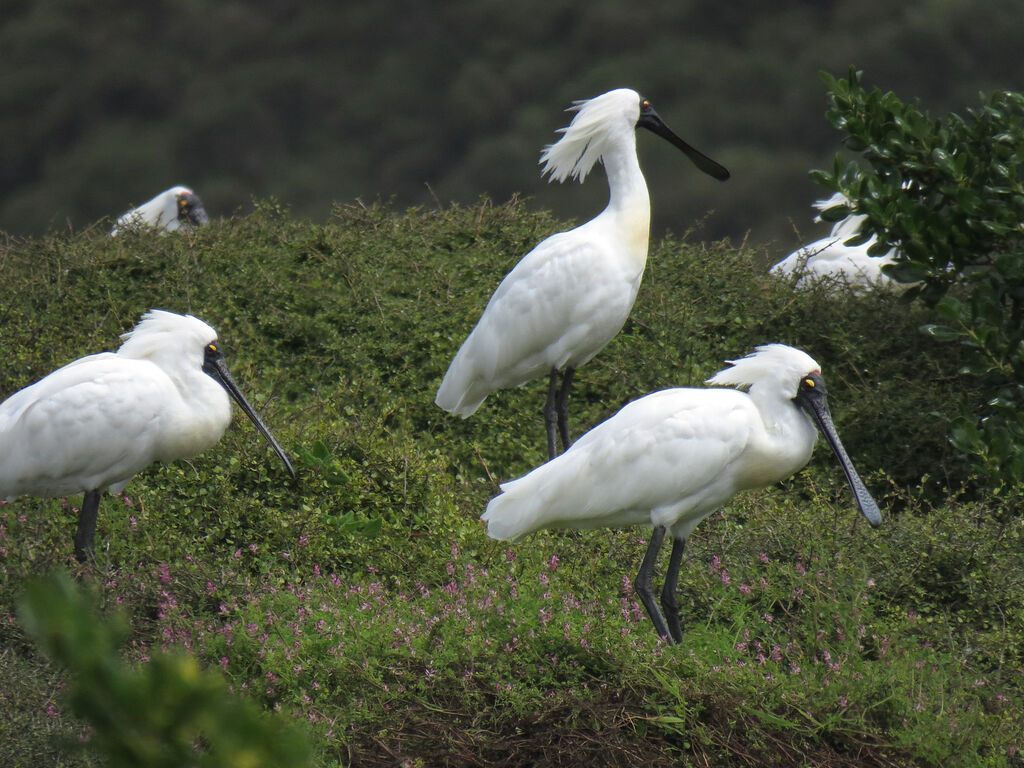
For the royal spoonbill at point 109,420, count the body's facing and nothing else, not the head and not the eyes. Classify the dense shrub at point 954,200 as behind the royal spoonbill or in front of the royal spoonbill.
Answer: in front

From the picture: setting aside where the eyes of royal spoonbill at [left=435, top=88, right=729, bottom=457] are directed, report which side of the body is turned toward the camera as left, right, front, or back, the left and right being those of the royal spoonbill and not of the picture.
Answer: right

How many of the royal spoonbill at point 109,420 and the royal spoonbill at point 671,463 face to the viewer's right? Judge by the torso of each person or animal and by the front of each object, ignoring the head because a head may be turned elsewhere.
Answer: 2

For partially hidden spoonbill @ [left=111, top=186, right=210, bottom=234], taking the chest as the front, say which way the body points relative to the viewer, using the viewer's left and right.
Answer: facing to the right of the viewer

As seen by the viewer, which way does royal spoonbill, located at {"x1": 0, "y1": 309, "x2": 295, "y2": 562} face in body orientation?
to the viewer's right

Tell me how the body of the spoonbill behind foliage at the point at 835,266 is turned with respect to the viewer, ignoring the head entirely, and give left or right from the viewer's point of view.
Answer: facing to the right of the viewer

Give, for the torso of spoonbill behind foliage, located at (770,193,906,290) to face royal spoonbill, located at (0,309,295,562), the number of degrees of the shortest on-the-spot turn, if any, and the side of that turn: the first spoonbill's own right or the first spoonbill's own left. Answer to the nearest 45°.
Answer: approximately 135° to the first spoonbill's own right

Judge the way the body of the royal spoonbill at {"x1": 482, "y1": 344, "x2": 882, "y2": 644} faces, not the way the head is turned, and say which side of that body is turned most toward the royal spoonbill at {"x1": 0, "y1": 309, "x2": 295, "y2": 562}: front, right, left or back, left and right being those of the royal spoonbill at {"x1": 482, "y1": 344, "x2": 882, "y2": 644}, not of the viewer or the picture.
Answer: back

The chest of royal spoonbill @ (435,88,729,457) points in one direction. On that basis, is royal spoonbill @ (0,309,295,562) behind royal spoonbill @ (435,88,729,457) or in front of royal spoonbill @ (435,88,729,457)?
behind

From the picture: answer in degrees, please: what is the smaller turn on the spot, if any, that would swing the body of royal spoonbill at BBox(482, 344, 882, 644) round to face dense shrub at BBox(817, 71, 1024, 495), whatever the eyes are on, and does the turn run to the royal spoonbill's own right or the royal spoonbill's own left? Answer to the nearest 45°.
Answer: approximately 45° to the royal spoonbill's own left

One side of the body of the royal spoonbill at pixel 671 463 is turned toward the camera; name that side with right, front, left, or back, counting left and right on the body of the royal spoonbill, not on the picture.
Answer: right
